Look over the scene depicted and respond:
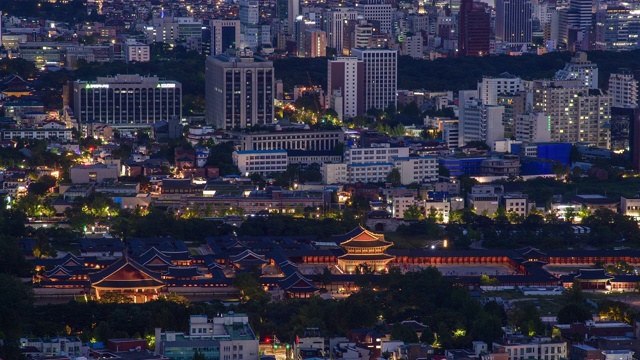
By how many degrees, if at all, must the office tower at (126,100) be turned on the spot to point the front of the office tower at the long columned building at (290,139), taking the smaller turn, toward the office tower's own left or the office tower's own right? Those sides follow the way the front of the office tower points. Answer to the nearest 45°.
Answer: approximately 45° to the office tower's own left

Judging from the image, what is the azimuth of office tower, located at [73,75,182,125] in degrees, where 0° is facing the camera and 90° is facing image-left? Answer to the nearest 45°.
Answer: approximately 0°

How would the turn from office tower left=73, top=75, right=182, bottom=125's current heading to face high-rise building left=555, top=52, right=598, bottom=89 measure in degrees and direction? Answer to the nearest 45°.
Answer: approximately 90° to its left

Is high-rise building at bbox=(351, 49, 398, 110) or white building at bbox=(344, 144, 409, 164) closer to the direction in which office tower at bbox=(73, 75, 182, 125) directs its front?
the white building

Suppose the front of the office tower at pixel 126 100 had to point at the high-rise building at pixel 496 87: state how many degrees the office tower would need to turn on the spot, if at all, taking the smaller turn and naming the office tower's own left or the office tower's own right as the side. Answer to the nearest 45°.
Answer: approximately 90° to the office tower's own left

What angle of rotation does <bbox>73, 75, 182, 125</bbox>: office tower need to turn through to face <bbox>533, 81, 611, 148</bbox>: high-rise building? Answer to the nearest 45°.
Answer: approximately 90° to its left

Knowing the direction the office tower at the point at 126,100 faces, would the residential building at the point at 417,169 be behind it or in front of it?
in front

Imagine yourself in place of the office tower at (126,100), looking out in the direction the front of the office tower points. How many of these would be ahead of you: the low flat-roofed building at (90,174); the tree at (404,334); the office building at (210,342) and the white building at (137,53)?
3

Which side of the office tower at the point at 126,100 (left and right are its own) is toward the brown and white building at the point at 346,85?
left

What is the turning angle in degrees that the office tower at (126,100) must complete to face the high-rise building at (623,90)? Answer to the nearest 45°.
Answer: approximately 90° to its left

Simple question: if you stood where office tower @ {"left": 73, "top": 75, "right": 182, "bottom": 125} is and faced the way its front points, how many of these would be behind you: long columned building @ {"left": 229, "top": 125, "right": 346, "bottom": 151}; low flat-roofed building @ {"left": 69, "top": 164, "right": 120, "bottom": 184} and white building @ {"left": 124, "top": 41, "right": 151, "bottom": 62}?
1

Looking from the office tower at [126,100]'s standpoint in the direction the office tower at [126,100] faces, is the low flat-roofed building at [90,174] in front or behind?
in front

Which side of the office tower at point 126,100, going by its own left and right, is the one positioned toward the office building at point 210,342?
front

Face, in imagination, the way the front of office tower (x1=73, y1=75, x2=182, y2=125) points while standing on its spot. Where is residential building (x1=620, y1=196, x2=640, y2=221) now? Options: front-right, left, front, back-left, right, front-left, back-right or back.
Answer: front-left

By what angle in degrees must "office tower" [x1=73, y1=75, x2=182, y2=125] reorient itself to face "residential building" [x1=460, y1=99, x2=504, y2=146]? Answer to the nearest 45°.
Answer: approximately 45° to its left
